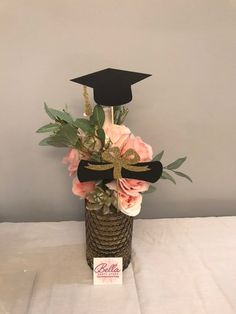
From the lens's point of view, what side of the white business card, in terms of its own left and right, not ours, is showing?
front
